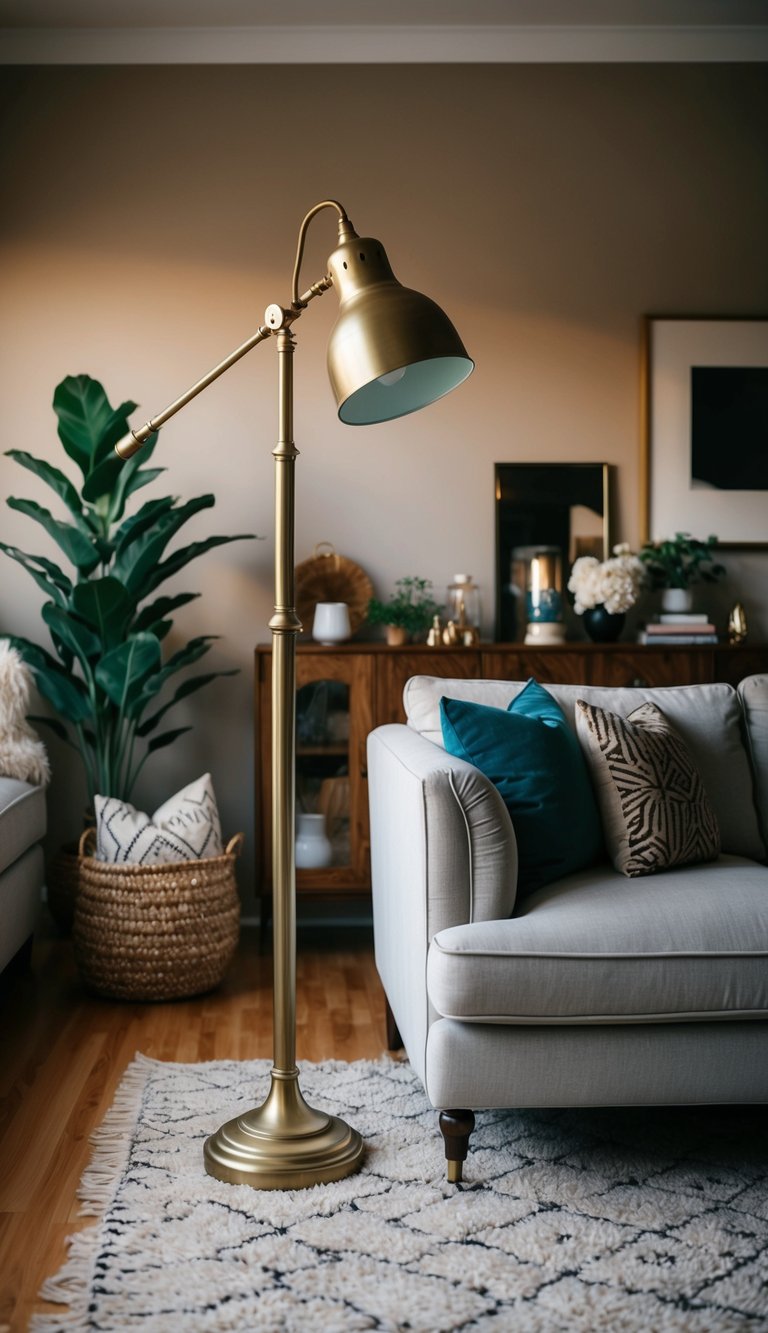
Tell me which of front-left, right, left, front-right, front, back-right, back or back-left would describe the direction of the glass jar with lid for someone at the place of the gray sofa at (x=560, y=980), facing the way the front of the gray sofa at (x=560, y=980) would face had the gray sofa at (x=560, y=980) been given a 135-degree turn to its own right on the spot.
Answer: front-right

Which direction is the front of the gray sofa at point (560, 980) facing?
toward the camera

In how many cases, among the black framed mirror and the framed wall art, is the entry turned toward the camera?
2

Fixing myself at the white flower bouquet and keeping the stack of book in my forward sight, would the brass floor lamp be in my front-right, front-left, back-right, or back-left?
back-right

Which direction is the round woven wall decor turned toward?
toward the camera

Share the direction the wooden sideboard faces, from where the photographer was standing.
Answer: facing the viewer

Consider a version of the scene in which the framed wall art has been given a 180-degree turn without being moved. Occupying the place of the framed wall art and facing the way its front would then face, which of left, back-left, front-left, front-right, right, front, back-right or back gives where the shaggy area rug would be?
back

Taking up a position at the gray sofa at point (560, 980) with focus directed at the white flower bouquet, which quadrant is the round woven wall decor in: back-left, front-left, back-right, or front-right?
front-left

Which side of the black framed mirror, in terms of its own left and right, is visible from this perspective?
front

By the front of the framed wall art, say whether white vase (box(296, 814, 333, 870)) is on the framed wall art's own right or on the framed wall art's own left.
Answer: on the framed wall art's own right

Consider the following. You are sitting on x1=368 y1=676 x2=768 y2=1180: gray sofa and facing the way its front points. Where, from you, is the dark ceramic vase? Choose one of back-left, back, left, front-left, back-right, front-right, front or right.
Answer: back

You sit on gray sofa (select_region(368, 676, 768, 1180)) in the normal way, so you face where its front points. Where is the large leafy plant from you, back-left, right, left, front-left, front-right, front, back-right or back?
back-right

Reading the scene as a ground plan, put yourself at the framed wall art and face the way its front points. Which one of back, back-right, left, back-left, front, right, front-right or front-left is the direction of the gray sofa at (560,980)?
front

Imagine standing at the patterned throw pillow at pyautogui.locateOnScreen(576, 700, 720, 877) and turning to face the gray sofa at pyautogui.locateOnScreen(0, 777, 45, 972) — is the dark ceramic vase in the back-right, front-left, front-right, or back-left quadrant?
front-right

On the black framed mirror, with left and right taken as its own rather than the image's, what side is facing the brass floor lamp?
front

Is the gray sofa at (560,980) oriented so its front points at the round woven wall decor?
no

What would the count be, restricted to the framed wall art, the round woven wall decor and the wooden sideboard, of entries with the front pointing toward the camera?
3
